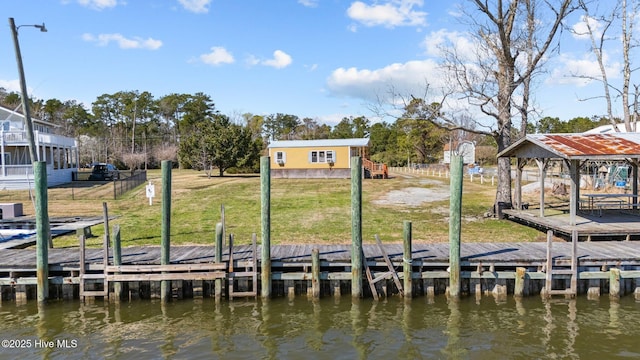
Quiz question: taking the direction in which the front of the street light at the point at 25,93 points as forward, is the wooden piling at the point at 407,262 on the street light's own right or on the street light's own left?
on the street light's own right

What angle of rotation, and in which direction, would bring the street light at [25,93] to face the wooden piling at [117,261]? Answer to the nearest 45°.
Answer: approximately 90° to its right

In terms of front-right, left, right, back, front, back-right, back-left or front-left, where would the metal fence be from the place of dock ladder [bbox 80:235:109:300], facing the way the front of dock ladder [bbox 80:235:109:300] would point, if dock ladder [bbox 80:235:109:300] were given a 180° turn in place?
front

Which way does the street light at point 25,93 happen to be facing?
to the viewer's right

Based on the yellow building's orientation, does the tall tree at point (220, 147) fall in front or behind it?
behind

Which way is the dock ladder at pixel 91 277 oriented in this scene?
toward the camera

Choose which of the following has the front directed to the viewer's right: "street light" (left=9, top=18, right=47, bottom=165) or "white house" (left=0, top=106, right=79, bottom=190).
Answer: the street light

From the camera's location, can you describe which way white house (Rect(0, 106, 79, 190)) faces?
facing the viewer
